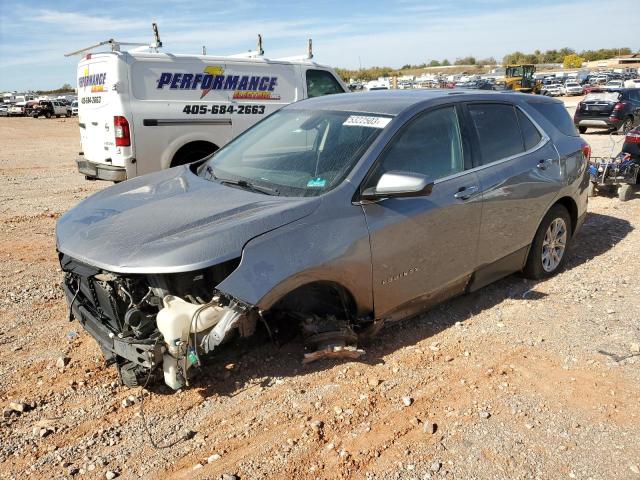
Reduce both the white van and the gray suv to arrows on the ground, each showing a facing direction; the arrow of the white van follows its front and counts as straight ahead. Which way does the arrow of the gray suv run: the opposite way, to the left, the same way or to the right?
the opposite way

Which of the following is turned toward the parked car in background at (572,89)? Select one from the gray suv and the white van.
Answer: the white van

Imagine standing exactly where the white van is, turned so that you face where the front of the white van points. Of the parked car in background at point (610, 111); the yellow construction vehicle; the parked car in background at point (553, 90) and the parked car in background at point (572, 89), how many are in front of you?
4

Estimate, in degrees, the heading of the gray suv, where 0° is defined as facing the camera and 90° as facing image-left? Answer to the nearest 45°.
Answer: approximately 45°

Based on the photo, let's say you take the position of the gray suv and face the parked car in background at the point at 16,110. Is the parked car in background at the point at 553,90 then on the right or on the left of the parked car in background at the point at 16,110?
right

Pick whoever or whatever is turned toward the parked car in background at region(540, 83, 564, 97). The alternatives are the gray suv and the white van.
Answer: the white van

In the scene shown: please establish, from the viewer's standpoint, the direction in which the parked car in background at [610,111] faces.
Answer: facing away from the viewer and to the right of the viewer

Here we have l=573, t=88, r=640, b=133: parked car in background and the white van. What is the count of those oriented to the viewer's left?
0

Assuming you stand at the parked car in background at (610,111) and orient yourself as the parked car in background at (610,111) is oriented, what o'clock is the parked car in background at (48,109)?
the parked car in background at (48,109) is roughly at 8 o'clock from the parked car in background at (610,111).

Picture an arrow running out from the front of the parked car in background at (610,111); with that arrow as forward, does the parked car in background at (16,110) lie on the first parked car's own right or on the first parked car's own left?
on the first parked car's own left

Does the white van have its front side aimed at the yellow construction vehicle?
yes

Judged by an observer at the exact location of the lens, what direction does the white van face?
facing away from the viewer and to the right of the viewer

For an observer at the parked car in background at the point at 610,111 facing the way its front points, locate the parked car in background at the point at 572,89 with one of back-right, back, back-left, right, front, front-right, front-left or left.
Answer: front-left
